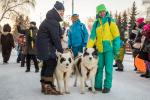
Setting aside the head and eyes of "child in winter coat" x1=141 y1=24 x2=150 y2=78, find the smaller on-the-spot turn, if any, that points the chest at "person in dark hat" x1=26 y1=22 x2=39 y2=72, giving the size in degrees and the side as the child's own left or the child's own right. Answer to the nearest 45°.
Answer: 0° — they already face them

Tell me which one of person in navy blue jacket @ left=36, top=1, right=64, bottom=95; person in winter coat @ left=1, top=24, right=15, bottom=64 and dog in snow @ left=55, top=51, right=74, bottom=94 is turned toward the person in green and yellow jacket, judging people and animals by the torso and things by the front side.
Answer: the person in navy blue jacket

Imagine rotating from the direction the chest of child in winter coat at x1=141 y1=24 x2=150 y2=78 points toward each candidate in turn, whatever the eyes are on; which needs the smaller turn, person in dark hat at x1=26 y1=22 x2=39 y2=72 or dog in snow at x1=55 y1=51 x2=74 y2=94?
the person in dark hat

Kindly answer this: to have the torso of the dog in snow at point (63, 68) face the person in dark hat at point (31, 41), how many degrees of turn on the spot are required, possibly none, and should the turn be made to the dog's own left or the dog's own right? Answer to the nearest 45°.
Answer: approximately 180°

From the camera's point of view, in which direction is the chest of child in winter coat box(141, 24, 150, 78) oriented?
to the viewer's left

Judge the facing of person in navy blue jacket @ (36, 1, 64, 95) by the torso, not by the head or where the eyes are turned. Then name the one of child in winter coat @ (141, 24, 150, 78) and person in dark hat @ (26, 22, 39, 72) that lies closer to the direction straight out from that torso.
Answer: the child in winter coat
